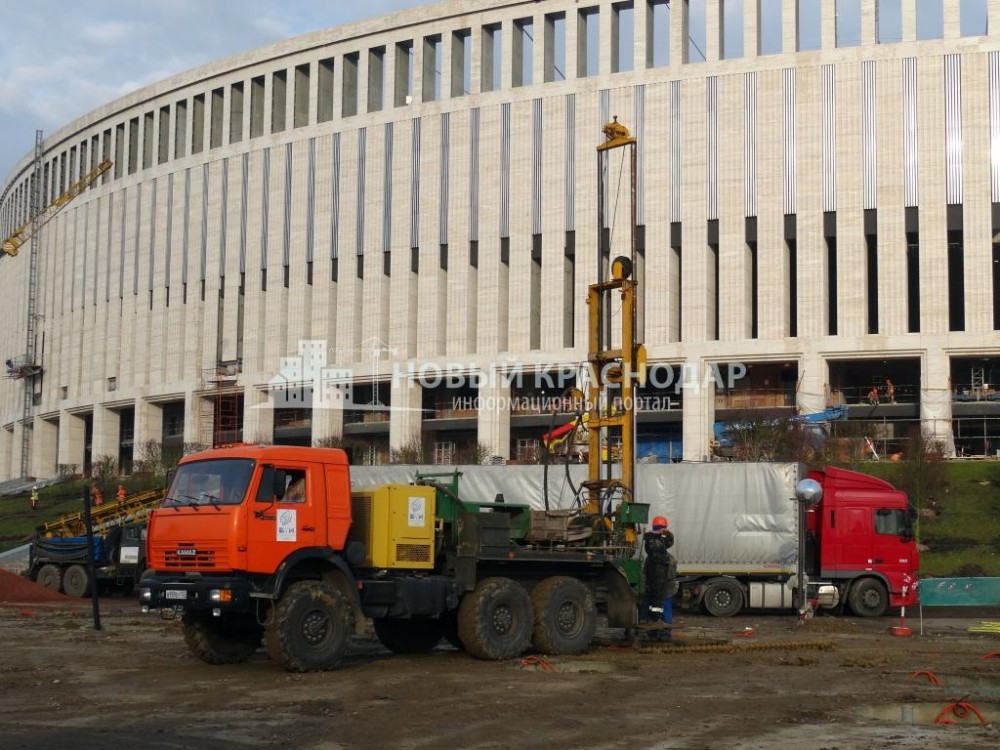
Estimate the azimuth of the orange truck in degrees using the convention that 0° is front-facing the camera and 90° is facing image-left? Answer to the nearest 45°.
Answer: approximately 45°

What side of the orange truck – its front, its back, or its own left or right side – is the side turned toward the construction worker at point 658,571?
back

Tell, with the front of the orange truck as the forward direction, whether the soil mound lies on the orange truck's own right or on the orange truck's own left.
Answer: on the orange truck's own right
